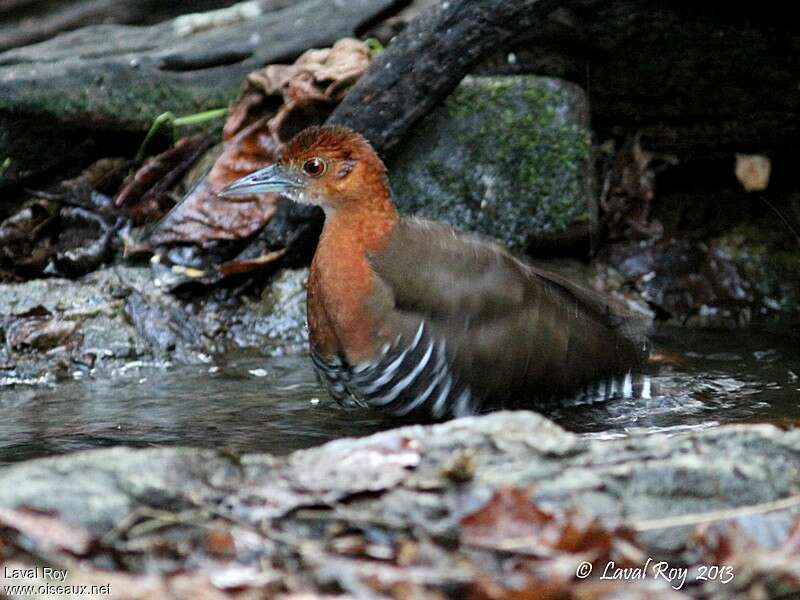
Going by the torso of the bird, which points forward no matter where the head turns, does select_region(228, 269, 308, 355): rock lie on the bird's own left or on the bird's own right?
on the bird's own right

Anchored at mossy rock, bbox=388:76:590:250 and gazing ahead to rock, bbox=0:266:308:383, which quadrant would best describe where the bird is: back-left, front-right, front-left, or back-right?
front-left

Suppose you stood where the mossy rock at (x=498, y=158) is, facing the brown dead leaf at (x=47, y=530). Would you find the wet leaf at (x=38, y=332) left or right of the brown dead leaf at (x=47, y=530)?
right

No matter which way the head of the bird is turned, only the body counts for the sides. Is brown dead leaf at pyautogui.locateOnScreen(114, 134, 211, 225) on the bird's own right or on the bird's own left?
on the bird's own right

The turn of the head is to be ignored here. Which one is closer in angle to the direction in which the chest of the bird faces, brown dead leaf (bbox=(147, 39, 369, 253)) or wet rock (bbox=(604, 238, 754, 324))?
the brown dead leaf

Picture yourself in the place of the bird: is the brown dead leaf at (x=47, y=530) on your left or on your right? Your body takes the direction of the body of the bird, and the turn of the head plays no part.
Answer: on your left

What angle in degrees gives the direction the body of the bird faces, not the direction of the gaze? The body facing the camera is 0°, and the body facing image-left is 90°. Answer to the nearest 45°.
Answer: approximately 90°

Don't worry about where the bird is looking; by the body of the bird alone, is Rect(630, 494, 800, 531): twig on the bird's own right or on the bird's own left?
on the bird's own left

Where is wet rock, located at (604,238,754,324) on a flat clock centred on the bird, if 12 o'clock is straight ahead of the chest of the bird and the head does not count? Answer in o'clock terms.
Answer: The wet rock is roughly at 4 o'clock from the bird.

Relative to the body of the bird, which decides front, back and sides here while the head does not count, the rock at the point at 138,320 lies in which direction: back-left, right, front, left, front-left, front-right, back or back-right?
front-right

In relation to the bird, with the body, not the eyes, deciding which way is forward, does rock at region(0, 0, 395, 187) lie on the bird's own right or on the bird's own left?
on the bird's own right

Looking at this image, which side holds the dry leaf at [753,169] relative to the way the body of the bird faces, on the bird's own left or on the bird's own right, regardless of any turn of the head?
on the bird's own right
